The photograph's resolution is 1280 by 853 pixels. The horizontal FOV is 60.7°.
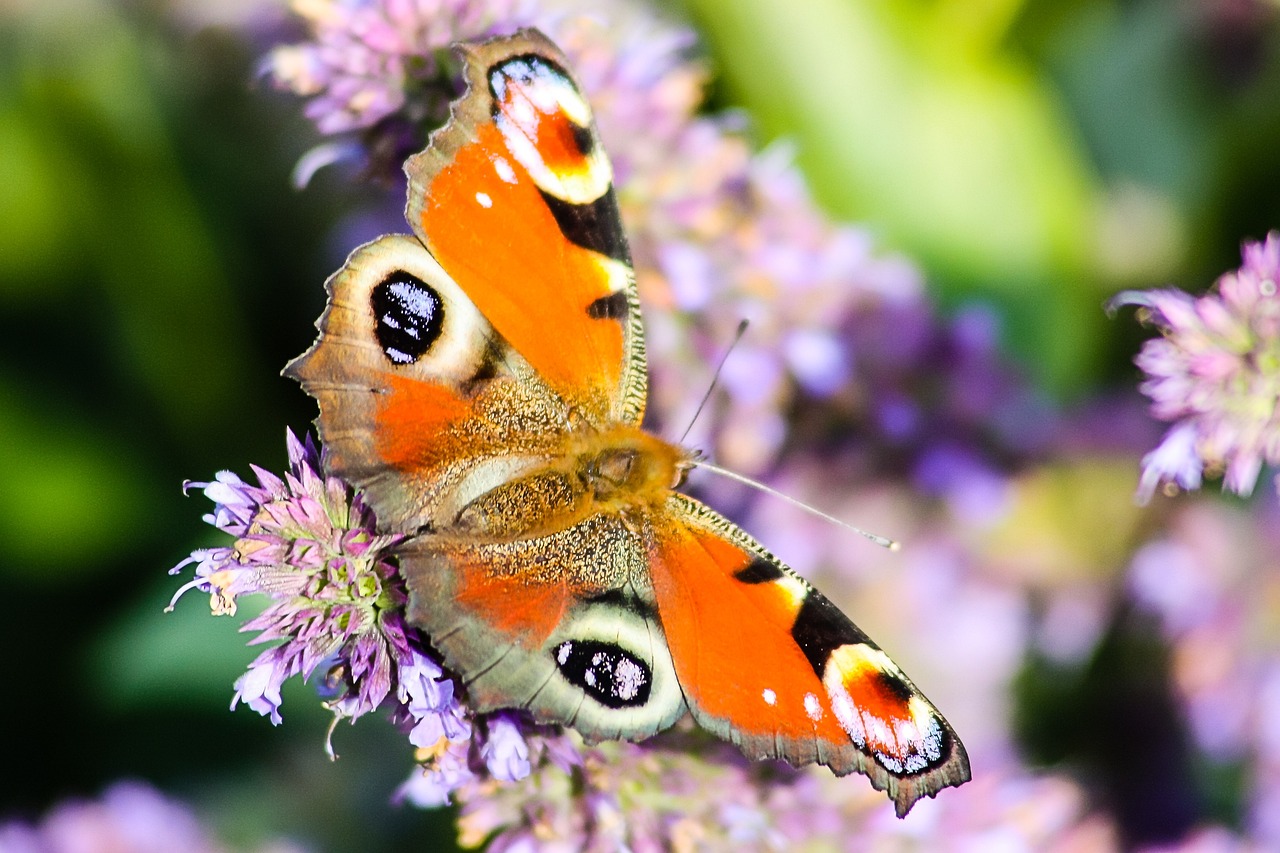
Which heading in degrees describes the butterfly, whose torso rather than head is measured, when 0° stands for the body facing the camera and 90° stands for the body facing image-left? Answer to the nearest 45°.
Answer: approximately 270°

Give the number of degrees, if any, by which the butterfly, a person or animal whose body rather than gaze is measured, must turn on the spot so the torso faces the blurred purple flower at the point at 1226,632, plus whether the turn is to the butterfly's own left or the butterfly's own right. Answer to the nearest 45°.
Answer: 0° — it already faces it

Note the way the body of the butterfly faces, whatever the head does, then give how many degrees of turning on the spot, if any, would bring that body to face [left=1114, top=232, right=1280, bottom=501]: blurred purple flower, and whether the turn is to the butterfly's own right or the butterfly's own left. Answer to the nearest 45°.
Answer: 0° — it already faces it
